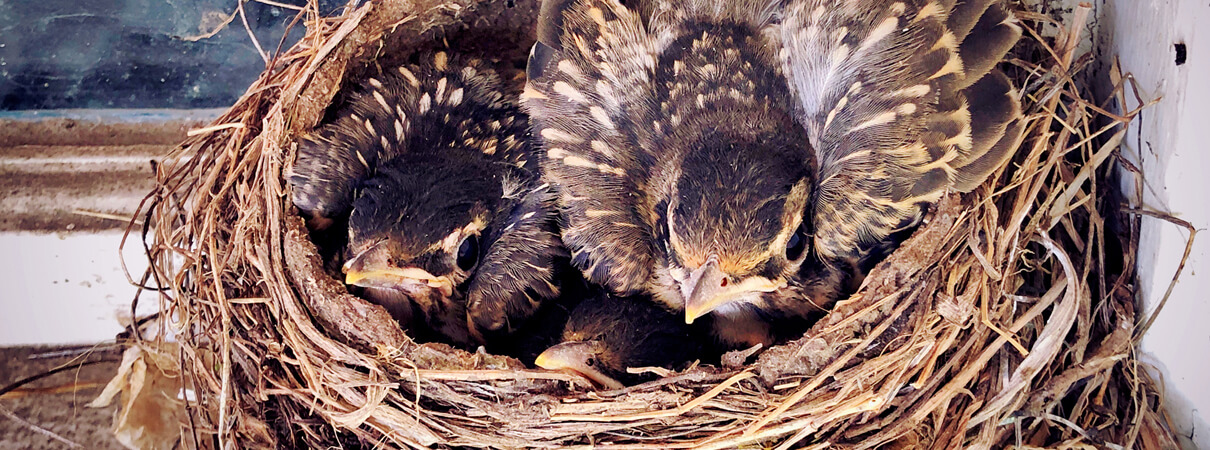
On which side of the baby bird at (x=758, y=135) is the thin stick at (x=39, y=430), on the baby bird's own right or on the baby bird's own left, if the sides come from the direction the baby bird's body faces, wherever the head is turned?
on the baby bird's own right

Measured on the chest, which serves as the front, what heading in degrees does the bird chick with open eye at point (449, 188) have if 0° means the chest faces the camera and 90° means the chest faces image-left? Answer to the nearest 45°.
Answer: approximately 45°

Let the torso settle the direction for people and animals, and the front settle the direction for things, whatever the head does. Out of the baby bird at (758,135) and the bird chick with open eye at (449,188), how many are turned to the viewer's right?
0

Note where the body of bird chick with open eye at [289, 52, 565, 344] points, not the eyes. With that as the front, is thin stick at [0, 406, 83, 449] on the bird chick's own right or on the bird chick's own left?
on the bird chick's own right

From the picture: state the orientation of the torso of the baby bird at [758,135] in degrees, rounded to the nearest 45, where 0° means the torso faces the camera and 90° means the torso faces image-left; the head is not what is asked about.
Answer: approximately 0°
